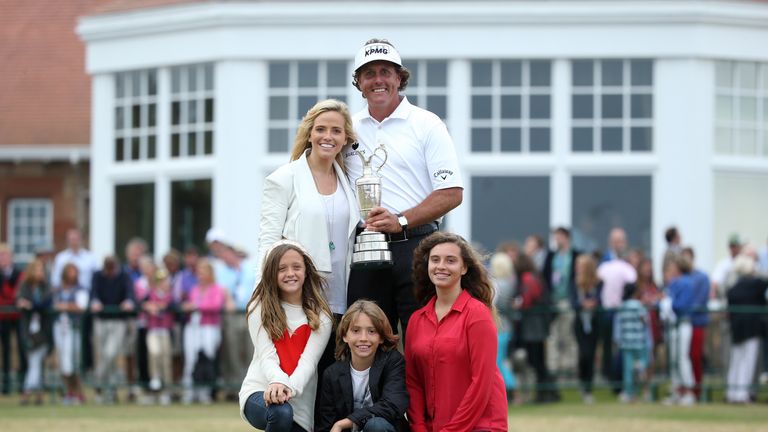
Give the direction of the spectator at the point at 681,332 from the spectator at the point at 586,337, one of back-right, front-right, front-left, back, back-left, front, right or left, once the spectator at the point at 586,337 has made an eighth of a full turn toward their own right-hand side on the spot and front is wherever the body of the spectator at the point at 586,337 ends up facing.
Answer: back-left

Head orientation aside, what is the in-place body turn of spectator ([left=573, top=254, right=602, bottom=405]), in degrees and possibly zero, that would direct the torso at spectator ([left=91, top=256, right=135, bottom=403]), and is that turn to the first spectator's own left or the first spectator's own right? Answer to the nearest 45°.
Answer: approximately 90° to the first spectator's own right

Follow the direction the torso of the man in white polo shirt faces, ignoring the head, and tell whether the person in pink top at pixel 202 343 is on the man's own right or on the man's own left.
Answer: on the man's own right

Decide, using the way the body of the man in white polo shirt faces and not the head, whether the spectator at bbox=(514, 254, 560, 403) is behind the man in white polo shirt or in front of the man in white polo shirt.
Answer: behind

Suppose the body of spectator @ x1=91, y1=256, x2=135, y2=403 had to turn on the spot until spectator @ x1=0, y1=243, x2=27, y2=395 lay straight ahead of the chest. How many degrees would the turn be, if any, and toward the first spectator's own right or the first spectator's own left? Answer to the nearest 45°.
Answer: approximately 135° to the first spectator's own right

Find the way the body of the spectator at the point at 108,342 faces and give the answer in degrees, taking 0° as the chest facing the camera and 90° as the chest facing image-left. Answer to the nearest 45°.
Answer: approximately 0°

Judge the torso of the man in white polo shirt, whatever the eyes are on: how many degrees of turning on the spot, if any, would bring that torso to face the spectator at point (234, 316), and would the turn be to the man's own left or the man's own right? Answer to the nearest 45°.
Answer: approximately 135° to the man's own right

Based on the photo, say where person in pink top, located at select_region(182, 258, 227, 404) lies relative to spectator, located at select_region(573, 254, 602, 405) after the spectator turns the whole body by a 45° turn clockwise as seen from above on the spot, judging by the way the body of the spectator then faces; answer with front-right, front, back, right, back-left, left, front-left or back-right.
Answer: front-right

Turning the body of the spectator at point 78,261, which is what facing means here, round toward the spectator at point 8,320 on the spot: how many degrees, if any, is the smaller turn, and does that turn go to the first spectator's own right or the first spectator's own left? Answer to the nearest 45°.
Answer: approximately 45° to the first spectator's own right

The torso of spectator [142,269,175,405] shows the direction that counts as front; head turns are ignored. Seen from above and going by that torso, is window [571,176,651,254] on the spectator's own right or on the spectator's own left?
on the spectator's own left

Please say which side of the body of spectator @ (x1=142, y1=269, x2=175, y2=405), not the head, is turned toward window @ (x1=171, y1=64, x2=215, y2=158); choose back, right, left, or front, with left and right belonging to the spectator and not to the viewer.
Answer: back
